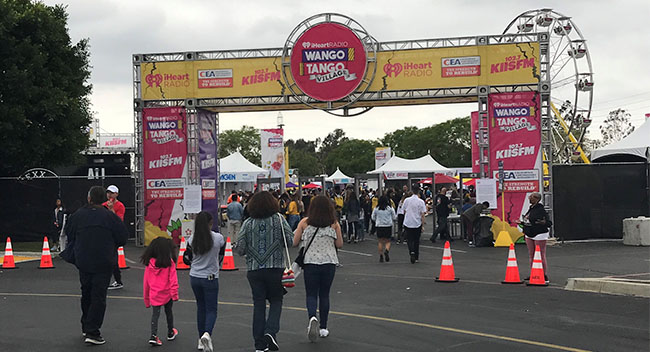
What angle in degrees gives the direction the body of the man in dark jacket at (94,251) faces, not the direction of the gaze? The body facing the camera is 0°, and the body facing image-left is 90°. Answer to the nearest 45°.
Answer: approximately 180°

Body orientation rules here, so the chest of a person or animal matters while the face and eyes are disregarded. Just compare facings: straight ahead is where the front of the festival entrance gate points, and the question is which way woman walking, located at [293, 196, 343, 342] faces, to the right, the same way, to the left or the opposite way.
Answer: the opposite way

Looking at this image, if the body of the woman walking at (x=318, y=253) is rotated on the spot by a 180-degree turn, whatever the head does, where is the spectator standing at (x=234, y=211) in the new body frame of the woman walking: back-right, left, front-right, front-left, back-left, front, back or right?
back

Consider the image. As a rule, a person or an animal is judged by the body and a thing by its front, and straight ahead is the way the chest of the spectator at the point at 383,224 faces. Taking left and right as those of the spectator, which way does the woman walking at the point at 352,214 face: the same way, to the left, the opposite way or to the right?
the same way

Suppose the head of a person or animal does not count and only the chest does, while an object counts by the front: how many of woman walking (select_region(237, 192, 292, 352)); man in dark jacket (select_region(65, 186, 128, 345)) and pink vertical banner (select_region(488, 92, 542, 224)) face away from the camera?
2

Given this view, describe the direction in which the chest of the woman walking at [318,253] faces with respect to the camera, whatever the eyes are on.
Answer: away from the camera

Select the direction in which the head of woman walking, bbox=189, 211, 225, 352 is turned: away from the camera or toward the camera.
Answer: away from the camera

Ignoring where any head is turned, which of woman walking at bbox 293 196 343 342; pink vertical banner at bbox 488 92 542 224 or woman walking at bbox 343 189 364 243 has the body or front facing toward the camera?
the pink vertical banner

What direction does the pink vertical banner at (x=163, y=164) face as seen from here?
toward the camera

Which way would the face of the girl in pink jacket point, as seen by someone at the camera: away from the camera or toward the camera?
away from the camera

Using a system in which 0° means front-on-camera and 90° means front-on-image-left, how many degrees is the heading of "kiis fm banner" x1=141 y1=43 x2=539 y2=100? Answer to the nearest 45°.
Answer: approximately 0°

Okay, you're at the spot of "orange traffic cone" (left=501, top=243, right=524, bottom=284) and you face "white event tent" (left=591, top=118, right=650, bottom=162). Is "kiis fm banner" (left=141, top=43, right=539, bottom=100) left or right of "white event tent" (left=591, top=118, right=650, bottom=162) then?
left

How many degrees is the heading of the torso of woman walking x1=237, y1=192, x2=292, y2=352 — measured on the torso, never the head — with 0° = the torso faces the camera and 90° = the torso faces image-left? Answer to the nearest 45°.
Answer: approximately 180°
